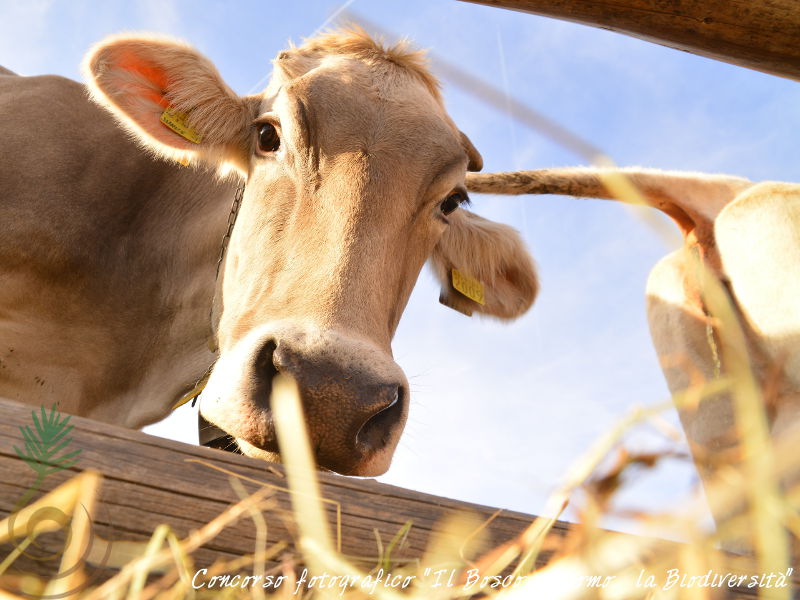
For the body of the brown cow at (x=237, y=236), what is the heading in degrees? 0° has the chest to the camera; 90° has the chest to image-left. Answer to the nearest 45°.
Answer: approximately 315°

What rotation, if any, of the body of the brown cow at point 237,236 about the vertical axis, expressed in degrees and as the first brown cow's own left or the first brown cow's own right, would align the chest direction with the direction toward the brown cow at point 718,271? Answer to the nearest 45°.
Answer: approximately 45° to the first brown cow's own left
